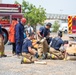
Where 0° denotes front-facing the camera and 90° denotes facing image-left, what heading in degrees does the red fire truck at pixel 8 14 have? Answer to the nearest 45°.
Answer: approximately 90°

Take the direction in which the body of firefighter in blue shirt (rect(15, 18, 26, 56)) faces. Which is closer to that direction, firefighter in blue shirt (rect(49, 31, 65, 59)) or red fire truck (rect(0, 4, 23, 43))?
the firefighter in blue shirt

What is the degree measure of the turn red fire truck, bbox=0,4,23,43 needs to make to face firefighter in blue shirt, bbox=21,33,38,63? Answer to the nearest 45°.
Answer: approximately 90° to its left

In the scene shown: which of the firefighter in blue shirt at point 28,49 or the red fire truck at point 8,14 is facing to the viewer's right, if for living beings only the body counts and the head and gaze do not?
the firefighter in blue shirt

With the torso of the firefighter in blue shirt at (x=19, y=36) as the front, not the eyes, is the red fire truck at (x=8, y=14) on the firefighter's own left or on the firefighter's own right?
on the firefighter's own left

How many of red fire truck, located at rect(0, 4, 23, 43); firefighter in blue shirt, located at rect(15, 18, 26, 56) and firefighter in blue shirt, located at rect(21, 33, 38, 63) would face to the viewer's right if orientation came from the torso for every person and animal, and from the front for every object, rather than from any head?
2

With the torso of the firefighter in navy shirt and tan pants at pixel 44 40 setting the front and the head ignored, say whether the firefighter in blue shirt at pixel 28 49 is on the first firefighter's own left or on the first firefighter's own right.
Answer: on the first firefighter's own right

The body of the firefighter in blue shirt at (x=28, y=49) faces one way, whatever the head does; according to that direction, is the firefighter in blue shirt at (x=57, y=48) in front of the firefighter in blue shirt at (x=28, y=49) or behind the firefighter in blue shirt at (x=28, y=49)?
in front

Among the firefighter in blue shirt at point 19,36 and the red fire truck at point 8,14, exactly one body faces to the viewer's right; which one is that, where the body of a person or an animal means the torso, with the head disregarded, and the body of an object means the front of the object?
the firefighter in blue shirt

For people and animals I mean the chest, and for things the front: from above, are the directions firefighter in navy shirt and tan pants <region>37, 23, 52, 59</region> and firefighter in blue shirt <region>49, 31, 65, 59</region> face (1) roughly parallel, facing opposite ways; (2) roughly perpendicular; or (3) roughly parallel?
roughly perpendicular

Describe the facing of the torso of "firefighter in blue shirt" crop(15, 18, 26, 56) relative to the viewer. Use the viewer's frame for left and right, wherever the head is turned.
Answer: facing to the right of the viewer

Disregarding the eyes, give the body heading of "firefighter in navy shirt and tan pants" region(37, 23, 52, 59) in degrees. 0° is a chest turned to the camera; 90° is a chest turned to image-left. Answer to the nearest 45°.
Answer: approximately 315°

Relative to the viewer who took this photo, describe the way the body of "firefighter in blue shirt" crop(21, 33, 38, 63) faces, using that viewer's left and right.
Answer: facing to the right of the viewer
